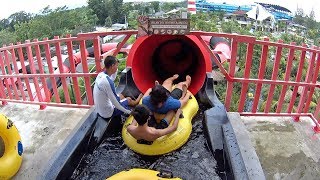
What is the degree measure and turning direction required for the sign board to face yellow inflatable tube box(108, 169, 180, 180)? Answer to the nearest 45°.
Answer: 0° — it already faces it

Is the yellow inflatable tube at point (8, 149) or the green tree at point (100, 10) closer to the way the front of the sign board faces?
the yellow inflatable tube

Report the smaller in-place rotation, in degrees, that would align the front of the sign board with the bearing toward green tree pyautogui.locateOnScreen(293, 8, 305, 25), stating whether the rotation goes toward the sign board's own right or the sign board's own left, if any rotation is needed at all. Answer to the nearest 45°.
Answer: approximately 135° to the sign board's own left

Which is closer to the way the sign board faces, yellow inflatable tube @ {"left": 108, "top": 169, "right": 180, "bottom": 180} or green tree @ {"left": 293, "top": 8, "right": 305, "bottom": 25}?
the yellow inflatable tube

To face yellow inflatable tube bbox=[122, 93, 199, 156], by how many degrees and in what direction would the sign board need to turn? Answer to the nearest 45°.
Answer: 0° — it already faces it

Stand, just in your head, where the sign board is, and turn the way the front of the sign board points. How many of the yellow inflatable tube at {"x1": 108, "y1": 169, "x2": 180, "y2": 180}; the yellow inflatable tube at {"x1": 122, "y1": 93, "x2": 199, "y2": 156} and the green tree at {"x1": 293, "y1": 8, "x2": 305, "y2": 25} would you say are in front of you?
2

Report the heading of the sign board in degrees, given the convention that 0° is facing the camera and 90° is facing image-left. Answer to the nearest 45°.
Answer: approximately 0°

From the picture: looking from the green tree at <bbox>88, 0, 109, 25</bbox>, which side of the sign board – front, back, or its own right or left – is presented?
back
